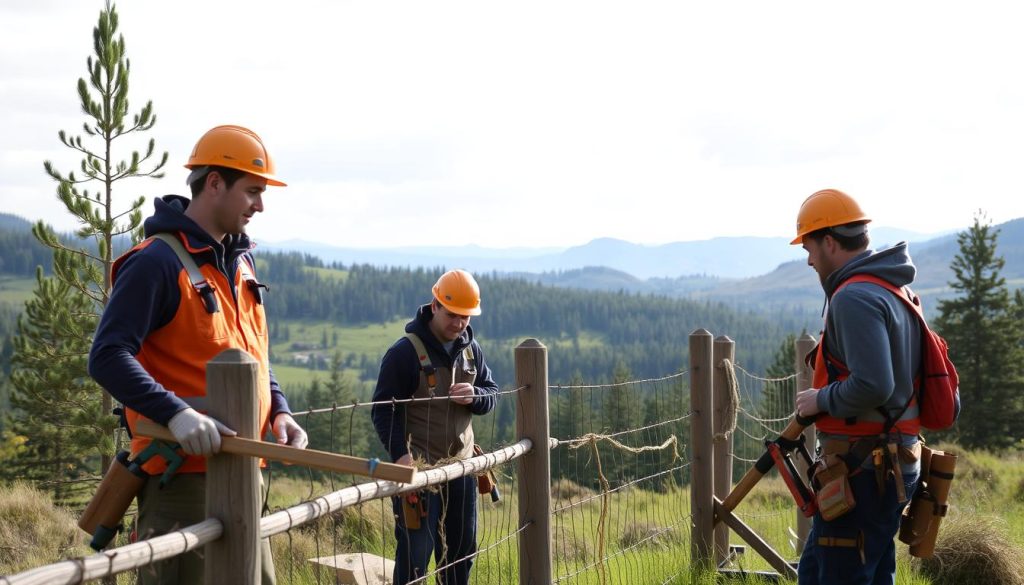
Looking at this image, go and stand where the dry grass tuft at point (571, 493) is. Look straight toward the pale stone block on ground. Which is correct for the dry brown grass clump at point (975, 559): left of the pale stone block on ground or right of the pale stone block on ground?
left

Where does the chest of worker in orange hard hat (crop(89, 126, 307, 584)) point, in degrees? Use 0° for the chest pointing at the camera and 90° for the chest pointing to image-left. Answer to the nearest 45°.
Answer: approximately 315°

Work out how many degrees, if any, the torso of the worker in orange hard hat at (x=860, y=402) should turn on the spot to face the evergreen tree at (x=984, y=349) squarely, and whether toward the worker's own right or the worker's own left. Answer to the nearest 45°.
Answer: approximately 90° to the worker's own right

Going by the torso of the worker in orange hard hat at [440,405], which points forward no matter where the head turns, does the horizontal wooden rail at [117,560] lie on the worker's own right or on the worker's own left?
on the worker's own right

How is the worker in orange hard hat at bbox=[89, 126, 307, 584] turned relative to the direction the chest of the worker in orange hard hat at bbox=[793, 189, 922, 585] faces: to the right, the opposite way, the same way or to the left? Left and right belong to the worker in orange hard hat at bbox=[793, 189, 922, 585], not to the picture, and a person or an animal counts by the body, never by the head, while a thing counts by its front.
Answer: the opposite way

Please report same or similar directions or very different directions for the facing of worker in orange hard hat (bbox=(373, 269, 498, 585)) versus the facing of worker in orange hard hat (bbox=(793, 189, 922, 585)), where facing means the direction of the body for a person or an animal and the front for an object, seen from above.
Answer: very different directions

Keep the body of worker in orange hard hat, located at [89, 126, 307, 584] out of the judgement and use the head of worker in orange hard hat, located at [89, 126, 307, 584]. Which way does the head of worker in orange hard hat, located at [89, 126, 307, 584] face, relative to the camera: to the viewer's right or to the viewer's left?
to the viewer's right

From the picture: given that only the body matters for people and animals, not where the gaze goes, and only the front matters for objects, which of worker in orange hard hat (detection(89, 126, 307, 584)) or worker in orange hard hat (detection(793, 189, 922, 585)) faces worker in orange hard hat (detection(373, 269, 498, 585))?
worker in orange hard hat (detection(793, 189, 922, 585))

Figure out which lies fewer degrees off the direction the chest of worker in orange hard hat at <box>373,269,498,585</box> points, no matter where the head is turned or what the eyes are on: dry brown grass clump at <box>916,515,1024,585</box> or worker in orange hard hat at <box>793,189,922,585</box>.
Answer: the worker in orange hard hat

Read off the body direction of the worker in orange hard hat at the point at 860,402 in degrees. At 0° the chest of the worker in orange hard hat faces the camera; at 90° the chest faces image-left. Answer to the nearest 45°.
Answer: approximately 90°

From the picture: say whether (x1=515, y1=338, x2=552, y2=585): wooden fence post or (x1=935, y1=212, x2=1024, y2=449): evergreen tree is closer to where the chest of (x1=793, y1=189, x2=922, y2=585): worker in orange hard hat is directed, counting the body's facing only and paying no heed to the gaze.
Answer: the wooden fence post
